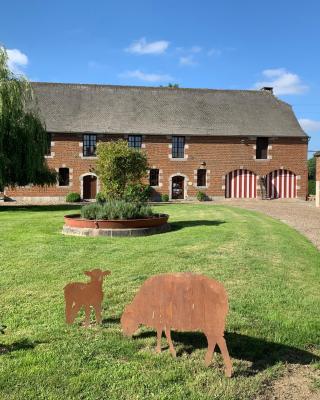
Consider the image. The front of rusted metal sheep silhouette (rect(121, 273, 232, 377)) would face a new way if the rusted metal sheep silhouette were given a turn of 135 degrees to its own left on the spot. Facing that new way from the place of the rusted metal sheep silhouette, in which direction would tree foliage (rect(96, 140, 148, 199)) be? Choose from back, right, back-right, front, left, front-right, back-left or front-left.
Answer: back-left

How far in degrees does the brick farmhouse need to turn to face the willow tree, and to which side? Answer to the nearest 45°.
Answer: approximately 45° to its right

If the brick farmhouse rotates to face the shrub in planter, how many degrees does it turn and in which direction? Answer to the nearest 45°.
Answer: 0° — it already faces it

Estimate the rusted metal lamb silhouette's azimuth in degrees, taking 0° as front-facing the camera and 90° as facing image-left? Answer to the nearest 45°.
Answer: approximately 270°

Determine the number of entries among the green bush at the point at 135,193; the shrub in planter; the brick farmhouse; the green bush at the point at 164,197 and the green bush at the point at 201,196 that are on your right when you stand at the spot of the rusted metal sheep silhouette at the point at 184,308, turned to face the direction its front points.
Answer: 5

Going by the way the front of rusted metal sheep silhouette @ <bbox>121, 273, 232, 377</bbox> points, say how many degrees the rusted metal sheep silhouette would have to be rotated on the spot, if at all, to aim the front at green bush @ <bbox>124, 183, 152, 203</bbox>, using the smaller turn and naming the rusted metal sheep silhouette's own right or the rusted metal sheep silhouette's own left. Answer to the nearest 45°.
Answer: approximately 90° to the rusted metal sheep silhouette's own right

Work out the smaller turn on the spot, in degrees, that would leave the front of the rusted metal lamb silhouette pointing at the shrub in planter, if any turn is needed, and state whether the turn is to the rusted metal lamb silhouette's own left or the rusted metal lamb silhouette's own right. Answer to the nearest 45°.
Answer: approximately 90° to the rusted metal lamb silhouette's own left

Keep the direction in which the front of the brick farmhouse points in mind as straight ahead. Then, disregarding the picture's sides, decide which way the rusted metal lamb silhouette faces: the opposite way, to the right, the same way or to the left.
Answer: to the left

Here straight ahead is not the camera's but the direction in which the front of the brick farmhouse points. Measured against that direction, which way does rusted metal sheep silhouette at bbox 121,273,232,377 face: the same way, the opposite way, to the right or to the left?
to the right

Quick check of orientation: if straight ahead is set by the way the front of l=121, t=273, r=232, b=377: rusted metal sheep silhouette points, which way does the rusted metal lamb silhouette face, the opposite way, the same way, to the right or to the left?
the opposite way

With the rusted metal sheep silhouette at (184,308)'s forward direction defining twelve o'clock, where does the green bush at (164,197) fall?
The green bush is roughly at 3 o'clock from the rusted metal sheep silhouette.

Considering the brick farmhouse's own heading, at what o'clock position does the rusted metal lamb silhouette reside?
The rusted metal lamb silhouette is roughly at 12 o'clock from the brick farmhouse.

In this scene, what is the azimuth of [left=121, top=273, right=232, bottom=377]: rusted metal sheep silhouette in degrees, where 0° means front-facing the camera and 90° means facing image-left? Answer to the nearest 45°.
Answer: approximately 90°

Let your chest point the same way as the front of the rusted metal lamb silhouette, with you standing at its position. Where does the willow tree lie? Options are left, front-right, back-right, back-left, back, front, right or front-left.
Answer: left

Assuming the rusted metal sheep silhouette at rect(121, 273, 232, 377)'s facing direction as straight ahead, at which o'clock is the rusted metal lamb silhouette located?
The rusted metal lamb silhouette is roughly at 1 o'clock from the rusted metal sheep silhouette.

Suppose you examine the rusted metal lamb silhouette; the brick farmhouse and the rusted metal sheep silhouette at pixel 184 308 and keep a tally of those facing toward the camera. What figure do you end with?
1
